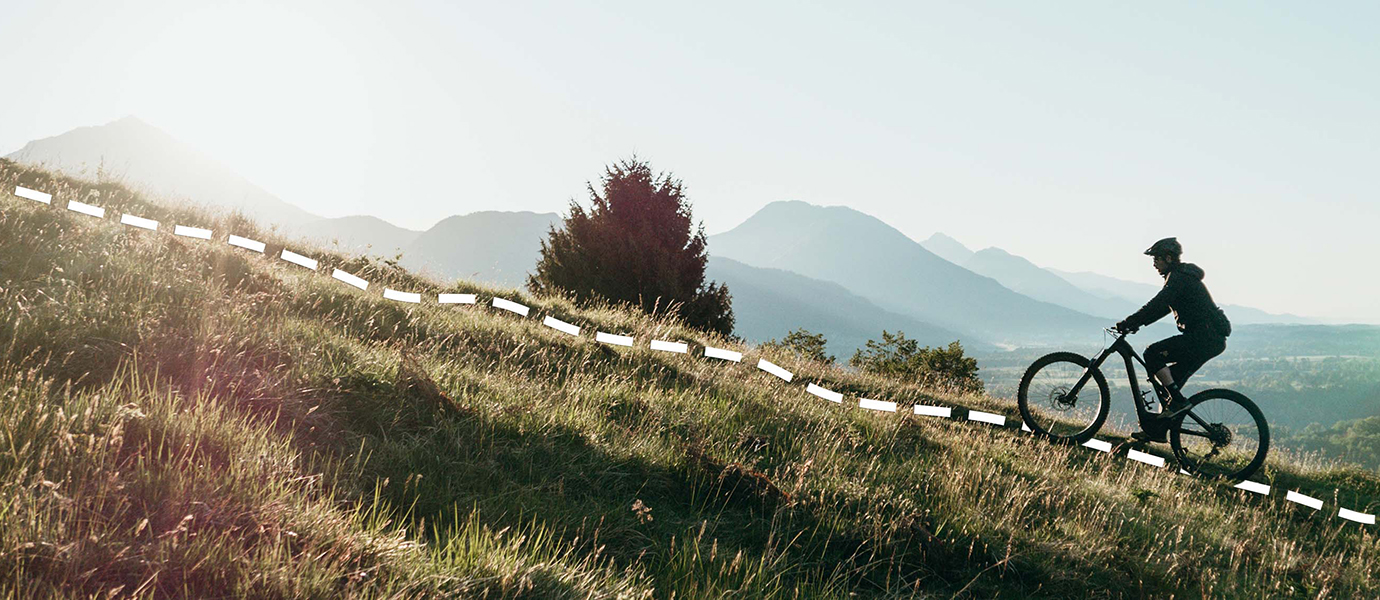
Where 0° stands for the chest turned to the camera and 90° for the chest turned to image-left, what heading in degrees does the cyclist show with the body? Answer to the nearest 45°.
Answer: approximately 90°

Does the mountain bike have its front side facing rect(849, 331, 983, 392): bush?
no

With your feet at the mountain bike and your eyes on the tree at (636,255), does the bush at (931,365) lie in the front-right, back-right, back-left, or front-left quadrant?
front-right

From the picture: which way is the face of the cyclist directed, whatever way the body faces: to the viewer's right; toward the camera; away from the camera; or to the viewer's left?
to the viewer's left

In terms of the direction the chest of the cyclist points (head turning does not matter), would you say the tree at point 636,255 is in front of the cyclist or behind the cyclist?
in front

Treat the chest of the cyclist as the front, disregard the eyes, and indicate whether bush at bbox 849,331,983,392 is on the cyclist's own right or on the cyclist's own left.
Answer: on the cyclist's own right

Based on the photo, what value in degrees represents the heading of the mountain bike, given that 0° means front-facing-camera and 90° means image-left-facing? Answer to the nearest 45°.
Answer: approximately 90°
